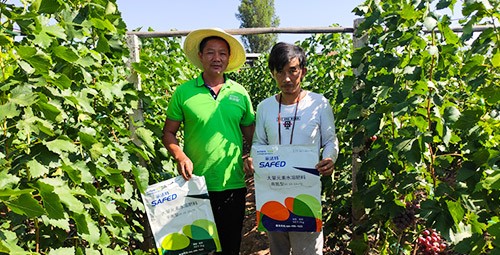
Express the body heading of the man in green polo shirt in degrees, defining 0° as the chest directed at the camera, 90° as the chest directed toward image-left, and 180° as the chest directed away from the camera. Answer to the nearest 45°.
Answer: approximately 0°
